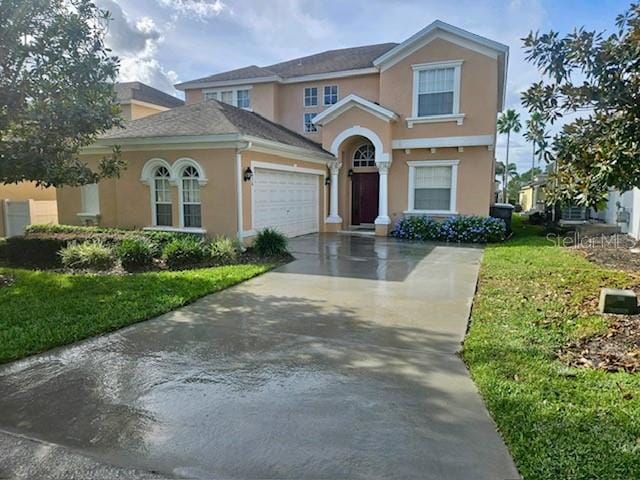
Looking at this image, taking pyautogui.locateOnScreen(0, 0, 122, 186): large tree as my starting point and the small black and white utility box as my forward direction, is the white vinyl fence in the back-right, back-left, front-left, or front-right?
back-left

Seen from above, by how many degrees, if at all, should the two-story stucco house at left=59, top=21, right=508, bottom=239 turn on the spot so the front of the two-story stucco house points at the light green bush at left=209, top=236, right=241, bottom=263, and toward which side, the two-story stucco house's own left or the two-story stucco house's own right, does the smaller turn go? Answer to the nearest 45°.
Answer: approximately 45° to the two-story stucco house's own right

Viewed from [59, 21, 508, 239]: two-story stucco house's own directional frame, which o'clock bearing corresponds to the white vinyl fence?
The white vinyl fence is roughly at 3 o'clock from the two-story stucco house.

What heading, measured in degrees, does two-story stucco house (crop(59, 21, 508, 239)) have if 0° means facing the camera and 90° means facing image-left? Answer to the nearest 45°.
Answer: approximately 0°

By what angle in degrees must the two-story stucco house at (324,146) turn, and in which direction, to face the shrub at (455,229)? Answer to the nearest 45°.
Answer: approximately 90° to its left

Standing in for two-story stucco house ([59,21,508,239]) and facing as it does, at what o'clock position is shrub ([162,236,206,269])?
The shrub is roughly at 1 o'clock from the two-story stucco house.

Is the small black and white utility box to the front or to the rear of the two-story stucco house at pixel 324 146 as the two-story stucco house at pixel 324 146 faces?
to the front

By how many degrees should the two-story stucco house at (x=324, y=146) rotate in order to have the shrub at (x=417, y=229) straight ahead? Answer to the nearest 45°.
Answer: approximately 90° to its left

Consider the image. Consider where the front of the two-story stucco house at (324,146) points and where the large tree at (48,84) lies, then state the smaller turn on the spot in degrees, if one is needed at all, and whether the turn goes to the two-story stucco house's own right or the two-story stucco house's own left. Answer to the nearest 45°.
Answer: approximately 45° to the two-story stucco house's own right

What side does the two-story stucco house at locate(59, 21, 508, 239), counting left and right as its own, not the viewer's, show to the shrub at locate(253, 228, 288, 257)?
front

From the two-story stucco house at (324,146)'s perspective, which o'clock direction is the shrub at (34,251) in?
The shrub is roughly at 2 o'clock from the two-story stucco house.
